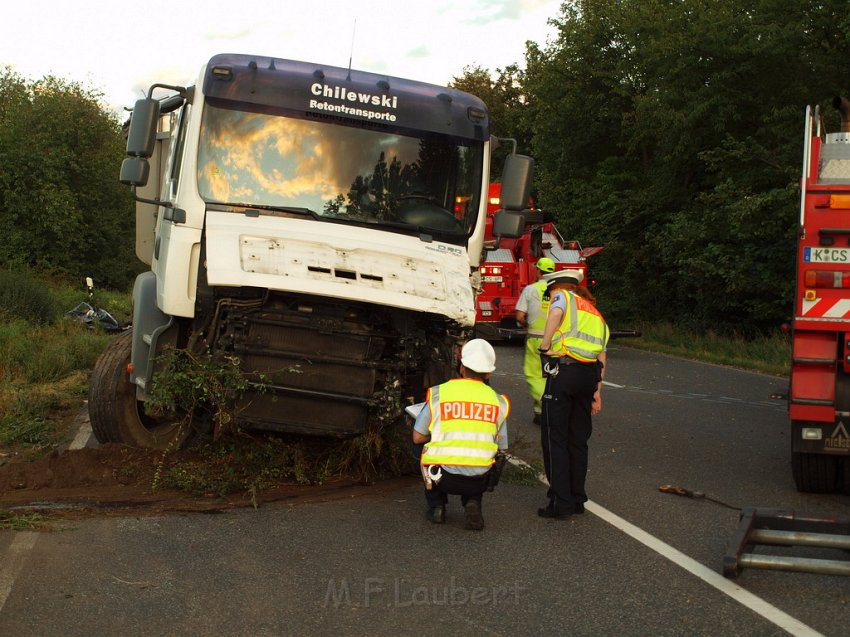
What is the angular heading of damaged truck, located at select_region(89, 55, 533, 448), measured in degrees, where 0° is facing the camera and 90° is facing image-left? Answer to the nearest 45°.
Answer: approximately 0°

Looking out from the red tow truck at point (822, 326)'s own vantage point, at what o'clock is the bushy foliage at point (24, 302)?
The bushy foliage is roughly at 10 o'clock from the red tow truck.

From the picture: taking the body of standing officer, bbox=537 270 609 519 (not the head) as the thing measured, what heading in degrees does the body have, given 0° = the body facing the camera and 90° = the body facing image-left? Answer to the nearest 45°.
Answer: approximately 135°

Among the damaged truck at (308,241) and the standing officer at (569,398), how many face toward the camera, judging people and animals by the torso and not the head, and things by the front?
1

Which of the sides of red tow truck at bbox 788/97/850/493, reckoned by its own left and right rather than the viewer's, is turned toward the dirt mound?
left

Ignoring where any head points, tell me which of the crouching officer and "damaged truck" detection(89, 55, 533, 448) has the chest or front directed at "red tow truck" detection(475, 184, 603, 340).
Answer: the crouching officer

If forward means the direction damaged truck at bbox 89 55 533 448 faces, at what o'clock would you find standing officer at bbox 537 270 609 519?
The standing officer is roughly at 10 o'clock from the damaged truck.

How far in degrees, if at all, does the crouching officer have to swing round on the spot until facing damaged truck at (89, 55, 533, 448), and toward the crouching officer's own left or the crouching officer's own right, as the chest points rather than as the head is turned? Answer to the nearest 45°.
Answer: approximately 45° to the crouching officer's own left

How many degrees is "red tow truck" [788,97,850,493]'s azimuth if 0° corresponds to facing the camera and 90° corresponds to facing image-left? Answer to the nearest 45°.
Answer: approximately 180°

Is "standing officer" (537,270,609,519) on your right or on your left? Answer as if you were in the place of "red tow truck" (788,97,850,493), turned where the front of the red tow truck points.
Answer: on your left
